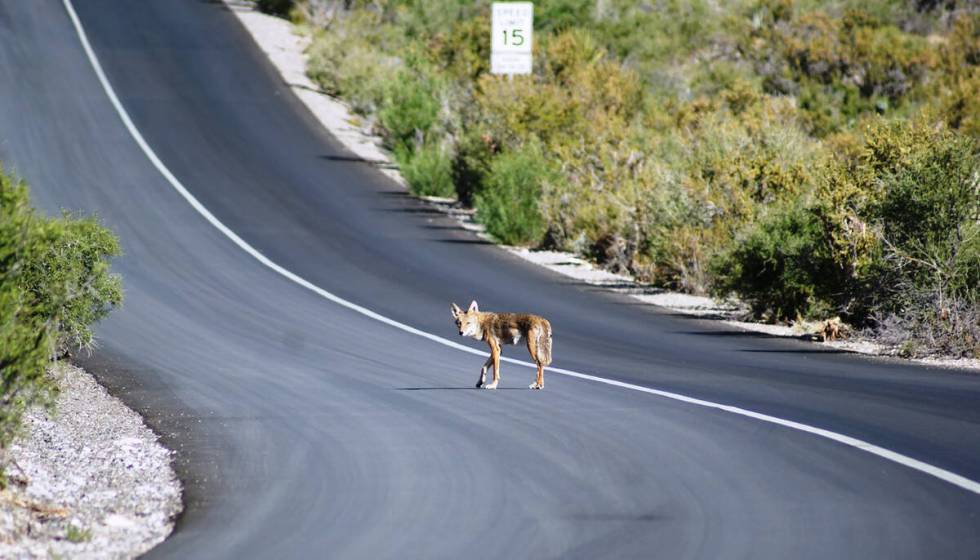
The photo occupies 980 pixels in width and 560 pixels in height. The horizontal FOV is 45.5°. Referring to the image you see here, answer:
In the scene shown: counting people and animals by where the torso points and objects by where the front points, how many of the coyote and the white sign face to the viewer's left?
1

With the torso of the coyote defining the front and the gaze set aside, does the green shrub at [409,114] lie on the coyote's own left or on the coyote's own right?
on the coyote's own right

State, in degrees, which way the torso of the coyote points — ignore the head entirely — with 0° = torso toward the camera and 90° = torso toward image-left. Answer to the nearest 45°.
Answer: approximately 90°

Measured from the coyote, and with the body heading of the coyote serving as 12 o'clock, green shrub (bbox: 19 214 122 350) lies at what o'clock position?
The green shrub is roughly at 1 o'clock from the coyote.

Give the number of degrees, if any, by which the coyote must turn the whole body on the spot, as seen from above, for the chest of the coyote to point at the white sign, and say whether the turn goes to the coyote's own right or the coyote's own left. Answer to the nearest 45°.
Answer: approximately 90° to the coyote's own right

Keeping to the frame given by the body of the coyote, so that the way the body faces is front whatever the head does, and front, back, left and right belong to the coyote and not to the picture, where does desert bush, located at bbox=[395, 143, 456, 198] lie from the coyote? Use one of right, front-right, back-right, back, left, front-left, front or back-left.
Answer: right

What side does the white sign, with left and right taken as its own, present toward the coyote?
front

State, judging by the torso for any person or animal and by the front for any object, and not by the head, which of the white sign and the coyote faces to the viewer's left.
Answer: the coyote

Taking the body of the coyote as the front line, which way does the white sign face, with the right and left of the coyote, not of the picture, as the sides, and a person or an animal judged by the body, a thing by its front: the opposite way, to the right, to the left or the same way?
to the left

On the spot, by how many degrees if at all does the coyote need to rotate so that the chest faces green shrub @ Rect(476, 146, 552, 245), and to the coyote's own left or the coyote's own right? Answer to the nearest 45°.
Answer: approximately 90° to the coyote's own right

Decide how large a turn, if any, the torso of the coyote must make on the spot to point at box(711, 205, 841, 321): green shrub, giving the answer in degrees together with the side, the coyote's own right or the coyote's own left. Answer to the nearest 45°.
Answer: approximately 135° to the coyote's own right

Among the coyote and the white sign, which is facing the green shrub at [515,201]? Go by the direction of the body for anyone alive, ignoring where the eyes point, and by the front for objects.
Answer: the white sign
